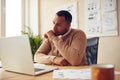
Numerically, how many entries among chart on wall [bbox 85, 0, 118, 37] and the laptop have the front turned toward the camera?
1

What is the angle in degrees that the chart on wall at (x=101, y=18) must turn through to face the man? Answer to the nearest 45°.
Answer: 0° — it already faces them

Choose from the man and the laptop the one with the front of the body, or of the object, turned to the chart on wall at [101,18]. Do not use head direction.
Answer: the laptop

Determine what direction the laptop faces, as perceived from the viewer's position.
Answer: facing away from the viewer and to the right of the viewer

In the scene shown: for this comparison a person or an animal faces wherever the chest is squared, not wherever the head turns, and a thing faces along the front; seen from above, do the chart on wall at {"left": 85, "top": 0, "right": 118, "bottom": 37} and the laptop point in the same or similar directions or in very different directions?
very different directions

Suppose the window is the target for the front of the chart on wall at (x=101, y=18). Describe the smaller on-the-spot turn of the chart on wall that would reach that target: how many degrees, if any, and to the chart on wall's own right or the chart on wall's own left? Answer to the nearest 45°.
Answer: approximately 90° to the chart on wall's own right

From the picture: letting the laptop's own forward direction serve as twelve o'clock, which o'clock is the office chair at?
The office chair is roughly at 12 o'clock from the laptop.

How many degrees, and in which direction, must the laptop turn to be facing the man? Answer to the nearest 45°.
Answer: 0° — it already faces them

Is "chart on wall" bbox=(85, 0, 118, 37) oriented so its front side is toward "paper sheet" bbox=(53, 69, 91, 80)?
yes

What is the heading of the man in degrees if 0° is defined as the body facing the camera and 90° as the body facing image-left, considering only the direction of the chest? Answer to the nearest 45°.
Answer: approximately 45°
